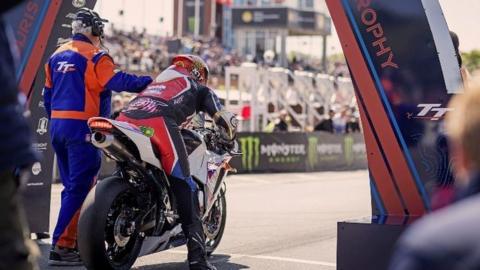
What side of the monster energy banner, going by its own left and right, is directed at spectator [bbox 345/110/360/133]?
back

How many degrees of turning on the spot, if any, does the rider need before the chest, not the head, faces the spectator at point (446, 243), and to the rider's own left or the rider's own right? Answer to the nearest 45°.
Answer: approximately 135° to the rider's own right

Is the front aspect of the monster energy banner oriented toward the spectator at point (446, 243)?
yes

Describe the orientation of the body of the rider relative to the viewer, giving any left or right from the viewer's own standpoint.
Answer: facing away from the viewer and to the right of the viewer

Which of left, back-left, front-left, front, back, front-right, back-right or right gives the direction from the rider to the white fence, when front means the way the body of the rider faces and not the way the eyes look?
front-left

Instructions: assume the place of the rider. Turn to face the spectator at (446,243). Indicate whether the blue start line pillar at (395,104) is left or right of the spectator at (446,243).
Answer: left

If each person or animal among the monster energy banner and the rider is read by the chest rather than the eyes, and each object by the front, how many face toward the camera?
1

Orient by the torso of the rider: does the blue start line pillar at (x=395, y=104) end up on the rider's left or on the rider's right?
on the rider's right

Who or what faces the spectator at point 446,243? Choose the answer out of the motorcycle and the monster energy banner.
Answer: the monster energy banner

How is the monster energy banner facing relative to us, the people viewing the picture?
facing the viewer

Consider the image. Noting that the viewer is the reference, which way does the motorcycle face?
facing away from the viewer and to the right of the viewer

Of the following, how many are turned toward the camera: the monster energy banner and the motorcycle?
1

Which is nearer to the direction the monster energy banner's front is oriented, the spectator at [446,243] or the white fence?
the spectator

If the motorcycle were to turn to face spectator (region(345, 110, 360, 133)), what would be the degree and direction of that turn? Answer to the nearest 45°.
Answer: approximately 45° to its left

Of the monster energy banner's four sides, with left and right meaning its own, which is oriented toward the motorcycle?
front

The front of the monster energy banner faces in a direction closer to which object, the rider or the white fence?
the rider

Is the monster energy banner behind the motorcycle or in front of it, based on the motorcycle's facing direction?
in front

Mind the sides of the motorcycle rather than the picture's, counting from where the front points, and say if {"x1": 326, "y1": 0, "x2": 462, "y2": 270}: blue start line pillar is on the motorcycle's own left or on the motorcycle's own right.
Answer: on the motorcycle's own right

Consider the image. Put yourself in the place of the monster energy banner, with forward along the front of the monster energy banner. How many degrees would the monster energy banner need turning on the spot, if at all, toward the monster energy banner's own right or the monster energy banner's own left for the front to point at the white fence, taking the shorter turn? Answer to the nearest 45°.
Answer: approximately 180°
